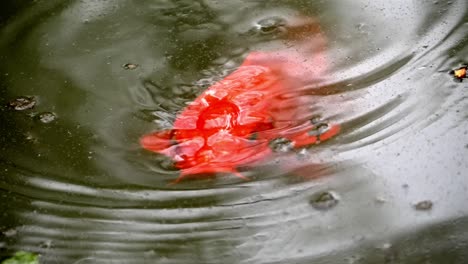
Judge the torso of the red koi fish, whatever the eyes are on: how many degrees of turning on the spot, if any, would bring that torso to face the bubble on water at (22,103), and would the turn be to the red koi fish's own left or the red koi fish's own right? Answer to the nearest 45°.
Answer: approximately 45° to the red koi fish's own right

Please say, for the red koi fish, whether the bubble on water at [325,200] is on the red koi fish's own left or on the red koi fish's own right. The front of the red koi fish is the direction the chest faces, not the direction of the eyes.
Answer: on the red koi fish's own left

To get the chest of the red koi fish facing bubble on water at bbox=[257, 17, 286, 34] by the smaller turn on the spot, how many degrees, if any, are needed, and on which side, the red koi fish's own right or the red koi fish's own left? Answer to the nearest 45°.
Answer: approximately 135° to the red koi fish's own right

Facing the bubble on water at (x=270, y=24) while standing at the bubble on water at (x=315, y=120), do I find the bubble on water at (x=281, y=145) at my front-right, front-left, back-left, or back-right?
back-left

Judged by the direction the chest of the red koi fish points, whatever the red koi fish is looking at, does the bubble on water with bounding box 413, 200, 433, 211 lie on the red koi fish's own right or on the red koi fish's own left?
on the red koi fish's own left

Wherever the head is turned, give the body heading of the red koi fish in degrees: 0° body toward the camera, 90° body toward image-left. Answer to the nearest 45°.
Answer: approximately 45°

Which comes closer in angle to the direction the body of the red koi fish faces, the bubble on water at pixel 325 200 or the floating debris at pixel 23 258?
the floating debris

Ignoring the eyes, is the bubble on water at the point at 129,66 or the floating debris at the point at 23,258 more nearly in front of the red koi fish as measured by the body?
the floating debris

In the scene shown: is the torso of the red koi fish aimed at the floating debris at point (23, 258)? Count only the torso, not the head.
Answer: yes

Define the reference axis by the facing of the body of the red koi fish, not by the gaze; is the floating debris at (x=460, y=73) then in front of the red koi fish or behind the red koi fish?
behind
